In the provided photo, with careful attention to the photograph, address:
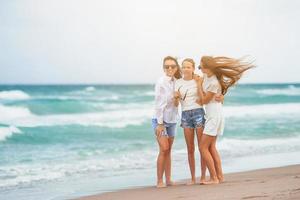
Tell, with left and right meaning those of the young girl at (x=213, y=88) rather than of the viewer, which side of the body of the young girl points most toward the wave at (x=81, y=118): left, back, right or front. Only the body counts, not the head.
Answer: right

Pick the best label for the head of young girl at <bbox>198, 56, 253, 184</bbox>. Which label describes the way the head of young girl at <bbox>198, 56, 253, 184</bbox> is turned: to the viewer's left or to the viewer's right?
to the viewer's left

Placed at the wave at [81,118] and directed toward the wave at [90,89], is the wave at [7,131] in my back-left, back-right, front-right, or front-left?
back-left
